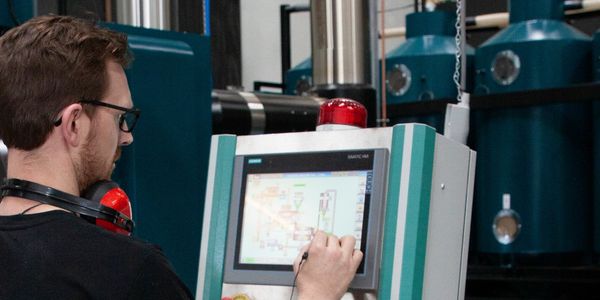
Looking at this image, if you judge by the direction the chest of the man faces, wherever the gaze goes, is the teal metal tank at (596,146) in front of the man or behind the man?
in front

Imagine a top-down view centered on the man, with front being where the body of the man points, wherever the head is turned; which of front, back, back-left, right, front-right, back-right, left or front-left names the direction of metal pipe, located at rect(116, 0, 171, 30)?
front-left

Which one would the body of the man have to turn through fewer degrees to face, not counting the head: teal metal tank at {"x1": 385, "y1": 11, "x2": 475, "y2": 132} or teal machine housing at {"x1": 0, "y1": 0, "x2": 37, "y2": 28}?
the teal metal tank

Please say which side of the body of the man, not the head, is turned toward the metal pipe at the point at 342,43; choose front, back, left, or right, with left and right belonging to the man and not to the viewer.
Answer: front

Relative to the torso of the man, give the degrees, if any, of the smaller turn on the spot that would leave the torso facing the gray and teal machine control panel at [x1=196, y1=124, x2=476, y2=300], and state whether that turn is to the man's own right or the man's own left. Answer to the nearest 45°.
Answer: approximately 45° to the man's own right

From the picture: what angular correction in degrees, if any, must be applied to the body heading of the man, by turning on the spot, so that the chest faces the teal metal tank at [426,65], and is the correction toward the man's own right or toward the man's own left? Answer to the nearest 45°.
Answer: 0° — they already face it

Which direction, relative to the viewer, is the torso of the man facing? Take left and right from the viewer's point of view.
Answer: facing away from the viewer and to the right of the viewer

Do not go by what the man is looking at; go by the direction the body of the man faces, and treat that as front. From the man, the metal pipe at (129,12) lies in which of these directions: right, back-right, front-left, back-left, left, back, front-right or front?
front-left

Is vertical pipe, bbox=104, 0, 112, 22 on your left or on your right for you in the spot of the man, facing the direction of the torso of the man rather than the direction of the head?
on your left
